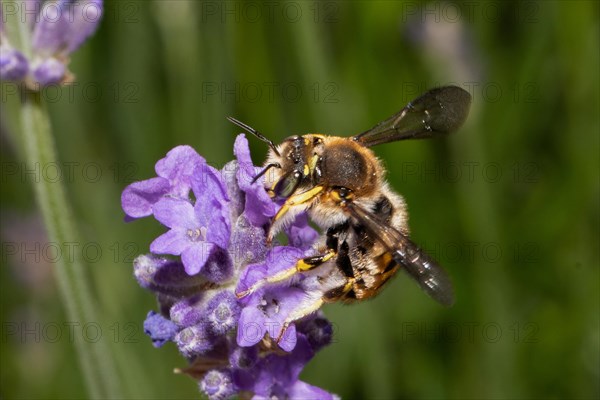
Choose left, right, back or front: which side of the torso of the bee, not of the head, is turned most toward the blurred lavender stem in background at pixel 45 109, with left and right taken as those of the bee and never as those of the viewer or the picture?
front

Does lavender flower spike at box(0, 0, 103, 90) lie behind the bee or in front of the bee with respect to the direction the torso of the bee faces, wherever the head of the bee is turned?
in front

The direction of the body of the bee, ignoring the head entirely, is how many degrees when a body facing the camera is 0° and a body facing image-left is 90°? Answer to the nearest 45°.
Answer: approximately 90°

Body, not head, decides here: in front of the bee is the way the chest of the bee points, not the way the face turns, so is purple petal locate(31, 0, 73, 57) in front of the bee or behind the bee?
in front
